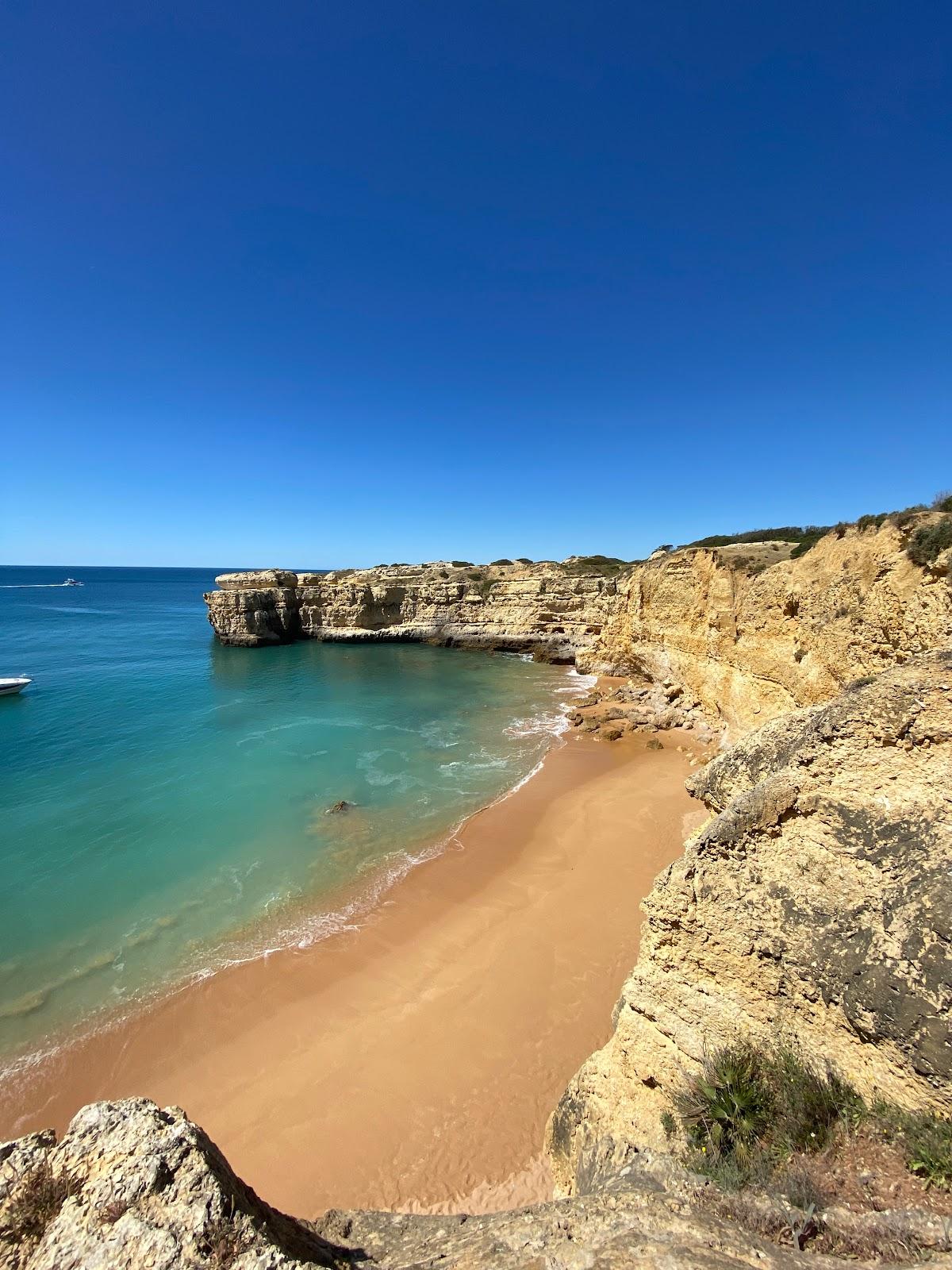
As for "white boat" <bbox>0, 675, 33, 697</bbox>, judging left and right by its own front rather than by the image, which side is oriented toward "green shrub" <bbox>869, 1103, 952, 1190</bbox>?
right

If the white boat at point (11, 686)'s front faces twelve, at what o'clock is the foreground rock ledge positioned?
The foreground rock ledge is roughly at 3 o'clock from the white boat.

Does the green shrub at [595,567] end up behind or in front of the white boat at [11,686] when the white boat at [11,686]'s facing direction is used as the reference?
in front

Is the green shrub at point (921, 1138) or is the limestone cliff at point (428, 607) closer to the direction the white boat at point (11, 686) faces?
the limestone cliff

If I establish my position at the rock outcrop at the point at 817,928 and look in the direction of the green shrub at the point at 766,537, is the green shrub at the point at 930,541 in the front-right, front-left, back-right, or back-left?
front-right

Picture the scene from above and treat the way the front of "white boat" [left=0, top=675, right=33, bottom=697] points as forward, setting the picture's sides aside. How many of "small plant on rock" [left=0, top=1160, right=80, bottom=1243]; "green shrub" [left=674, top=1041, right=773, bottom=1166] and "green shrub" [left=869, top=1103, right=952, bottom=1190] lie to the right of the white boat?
3

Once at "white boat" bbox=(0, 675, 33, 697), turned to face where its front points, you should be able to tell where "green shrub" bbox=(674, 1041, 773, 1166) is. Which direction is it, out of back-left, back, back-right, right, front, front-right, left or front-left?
right

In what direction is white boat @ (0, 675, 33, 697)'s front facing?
to the viewer's right
